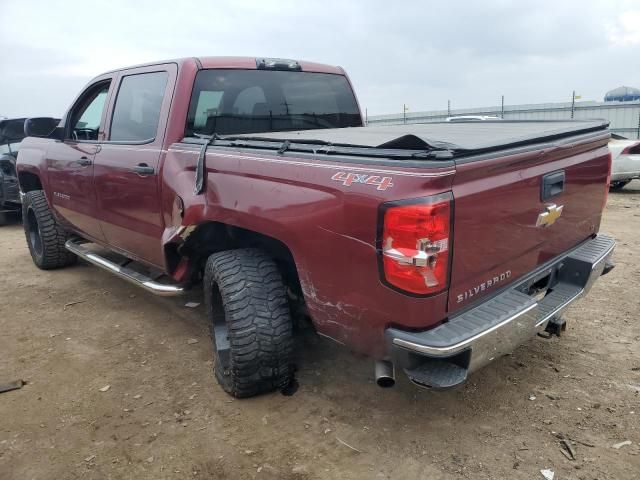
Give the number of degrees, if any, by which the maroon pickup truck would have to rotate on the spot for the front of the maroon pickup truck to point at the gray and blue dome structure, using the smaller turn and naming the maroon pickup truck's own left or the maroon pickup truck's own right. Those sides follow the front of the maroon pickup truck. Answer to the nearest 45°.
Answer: approximately 90° to the maroon pickup truck's own right

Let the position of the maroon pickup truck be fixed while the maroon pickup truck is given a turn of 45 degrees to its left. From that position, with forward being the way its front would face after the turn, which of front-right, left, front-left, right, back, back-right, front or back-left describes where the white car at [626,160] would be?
back-right

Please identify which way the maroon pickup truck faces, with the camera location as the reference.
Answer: facing away from the viewer and to the left of the viewer

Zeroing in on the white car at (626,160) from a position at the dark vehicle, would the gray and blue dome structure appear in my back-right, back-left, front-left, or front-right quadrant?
front-left

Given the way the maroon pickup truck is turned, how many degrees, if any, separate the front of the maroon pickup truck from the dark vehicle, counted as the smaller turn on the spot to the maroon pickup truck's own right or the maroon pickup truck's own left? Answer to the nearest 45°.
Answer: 0° — it already faces it

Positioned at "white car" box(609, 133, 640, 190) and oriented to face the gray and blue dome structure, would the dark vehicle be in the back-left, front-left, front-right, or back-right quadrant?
back-left

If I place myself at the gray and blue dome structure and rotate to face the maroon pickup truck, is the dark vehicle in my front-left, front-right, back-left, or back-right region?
front-right
